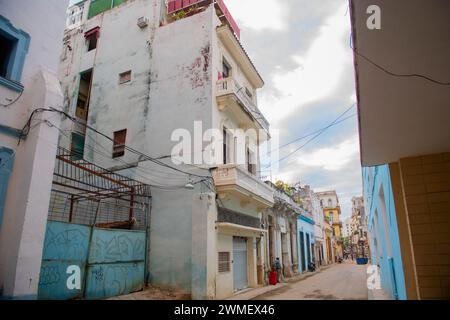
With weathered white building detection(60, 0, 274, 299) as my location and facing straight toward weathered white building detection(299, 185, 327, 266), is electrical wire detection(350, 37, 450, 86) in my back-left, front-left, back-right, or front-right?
back-right

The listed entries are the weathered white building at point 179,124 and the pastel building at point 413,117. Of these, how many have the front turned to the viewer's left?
1

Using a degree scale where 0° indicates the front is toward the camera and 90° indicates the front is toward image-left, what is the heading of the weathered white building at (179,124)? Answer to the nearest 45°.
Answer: approximately 315°

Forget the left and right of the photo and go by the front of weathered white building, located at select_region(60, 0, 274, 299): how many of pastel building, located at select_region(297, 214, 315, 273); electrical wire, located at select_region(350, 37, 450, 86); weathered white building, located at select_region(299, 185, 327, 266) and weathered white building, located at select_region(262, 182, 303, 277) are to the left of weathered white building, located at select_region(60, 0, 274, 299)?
3

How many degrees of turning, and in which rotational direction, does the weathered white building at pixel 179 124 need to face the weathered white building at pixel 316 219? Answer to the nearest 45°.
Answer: approximately 90° to its left

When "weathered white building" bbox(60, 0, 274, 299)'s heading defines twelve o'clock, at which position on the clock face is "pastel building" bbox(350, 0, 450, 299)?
The pastel building is roughly at 1 o'clock from the weathered white building.

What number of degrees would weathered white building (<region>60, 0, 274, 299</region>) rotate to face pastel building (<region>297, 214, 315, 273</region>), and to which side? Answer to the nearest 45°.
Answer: approximately 90° to its left

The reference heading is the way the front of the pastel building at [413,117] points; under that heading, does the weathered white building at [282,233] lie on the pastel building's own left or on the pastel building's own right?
on the pastel building's own right

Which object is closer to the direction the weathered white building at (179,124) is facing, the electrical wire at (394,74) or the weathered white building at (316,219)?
the electrical wire

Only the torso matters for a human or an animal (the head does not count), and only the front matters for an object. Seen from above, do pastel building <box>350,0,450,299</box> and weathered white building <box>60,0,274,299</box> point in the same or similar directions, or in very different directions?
very different directions

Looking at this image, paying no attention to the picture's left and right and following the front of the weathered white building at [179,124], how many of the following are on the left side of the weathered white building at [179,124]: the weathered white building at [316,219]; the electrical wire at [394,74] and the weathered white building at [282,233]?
2

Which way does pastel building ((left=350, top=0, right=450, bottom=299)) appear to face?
to the viewer's left
